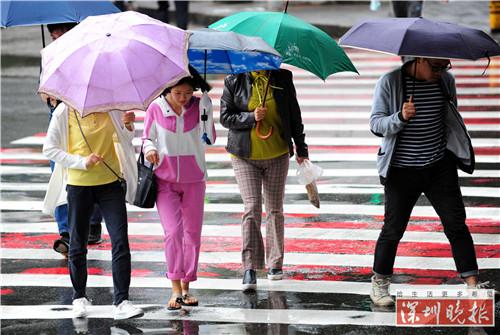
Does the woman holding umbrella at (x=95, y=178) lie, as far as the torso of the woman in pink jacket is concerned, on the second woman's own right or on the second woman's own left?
on the second woman's own right

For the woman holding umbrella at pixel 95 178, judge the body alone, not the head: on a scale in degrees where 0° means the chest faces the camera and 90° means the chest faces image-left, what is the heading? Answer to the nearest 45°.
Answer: approximately 0°

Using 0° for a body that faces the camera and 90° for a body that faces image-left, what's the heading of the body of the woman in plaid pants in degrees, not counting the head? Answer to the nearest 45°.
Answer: approximately 0°

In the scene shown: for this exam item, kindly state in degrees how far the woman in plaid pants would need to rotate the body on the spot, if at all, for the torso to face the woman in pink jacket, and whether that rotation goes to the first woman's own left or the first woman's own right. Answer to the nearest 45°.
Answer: approximately 45° to the first woman's own right

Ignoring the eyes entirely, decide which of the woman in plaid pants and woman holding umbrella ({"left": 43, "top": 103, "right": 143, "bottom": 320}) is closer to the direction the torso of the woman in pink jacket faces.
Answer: the woman holding umbrella
